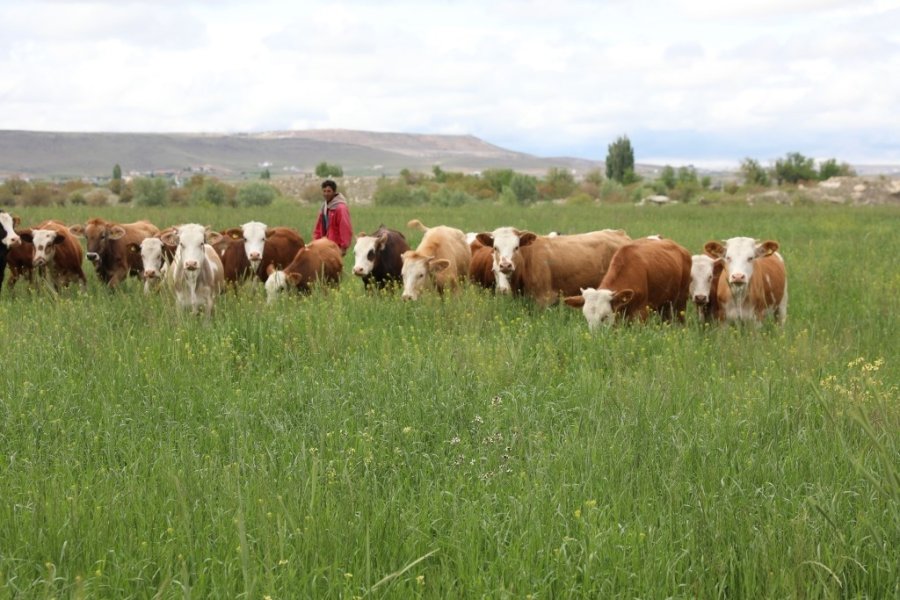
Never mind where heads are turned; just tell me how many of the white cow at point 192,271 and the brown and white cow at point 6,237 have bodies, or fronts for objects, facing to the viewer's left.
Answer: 0

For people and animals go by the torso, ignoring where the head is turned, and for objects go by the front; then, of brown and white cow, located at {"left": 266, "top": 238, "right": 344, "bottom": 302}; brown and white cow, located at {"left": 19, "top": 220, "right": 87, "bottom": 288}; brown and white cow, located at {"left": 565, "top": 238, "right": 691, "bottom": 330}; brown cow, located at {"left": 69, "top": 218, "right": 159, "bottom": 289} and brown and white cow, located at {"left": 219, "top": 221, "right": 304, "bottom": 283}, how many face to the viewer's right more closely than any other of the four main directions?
0

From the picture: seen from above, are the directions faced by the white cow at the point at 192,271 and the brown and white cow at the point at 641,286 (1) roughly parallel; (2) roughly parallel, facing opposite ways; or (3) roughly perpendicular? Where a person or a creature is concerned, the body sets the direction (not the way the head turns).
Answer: roughly perpendicular

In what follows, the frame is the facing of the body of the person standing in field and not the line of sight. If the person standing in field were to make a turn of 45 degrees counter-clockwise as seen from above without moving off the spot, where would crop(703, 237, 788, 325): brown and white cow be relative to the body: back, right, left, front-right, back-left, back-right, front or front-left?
front-left

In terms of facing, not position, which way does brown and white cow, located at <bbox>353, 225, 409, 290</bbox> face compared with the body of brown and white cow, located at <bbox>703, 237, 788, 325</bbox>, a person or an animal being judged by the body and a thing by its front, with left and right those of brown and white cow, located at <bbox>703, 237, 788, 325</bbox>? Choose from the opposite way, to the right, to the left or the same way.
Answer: the same way

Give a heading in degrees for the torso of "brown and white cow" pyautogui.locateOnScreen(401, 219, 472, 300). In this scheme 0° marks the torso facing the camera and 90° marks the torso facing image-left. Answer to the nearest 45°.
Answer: approximately 45°

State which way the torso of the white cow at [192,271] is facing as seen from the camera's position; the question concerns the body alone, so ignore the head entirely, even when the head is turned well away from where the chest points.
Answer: toward the camera

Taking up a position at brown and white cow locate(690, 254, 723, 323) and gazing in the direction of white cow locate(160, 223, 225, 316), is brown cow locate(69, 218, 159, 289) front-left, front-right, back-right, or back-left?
front-right

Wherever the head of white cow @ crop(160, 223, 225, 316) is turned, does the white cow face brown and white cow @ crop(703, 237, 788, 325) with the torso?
no

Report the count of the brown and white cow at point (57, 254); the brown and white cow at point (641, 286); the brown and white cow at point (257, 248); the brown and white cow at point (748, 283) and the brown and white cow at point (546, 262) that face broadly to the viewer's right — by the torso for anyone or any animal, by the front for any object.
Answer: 0

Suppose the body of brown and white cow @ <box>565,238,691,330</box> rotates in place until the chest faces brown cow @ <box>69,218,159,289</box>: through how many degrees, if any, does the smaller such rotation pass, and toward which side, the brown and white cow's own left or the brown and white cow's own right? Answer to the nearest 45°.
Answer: approximately 45° to the brown and white cow's own right

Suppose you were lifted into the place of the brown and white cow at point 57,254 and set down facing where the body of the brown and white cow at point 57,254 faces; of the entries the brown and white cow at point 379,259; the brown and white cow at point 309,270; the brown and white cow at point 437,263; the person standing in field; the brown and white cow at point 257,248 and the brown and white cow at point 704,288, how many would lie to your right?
0

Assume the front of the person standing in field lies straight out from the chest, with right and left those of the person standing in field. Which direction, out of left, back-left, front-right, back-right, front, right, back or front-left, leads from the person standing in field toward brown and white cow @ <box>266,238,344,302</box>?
front-left

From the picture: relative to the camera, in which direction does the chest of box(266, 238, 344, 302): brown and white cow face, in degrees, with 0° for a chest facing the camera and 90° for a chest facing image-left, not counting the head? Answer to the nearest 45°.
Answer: approximately 45°

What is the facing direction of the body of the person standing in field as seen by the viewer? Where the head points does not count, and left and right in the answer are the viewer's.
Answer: facing the viewer and to the left of the viewer
